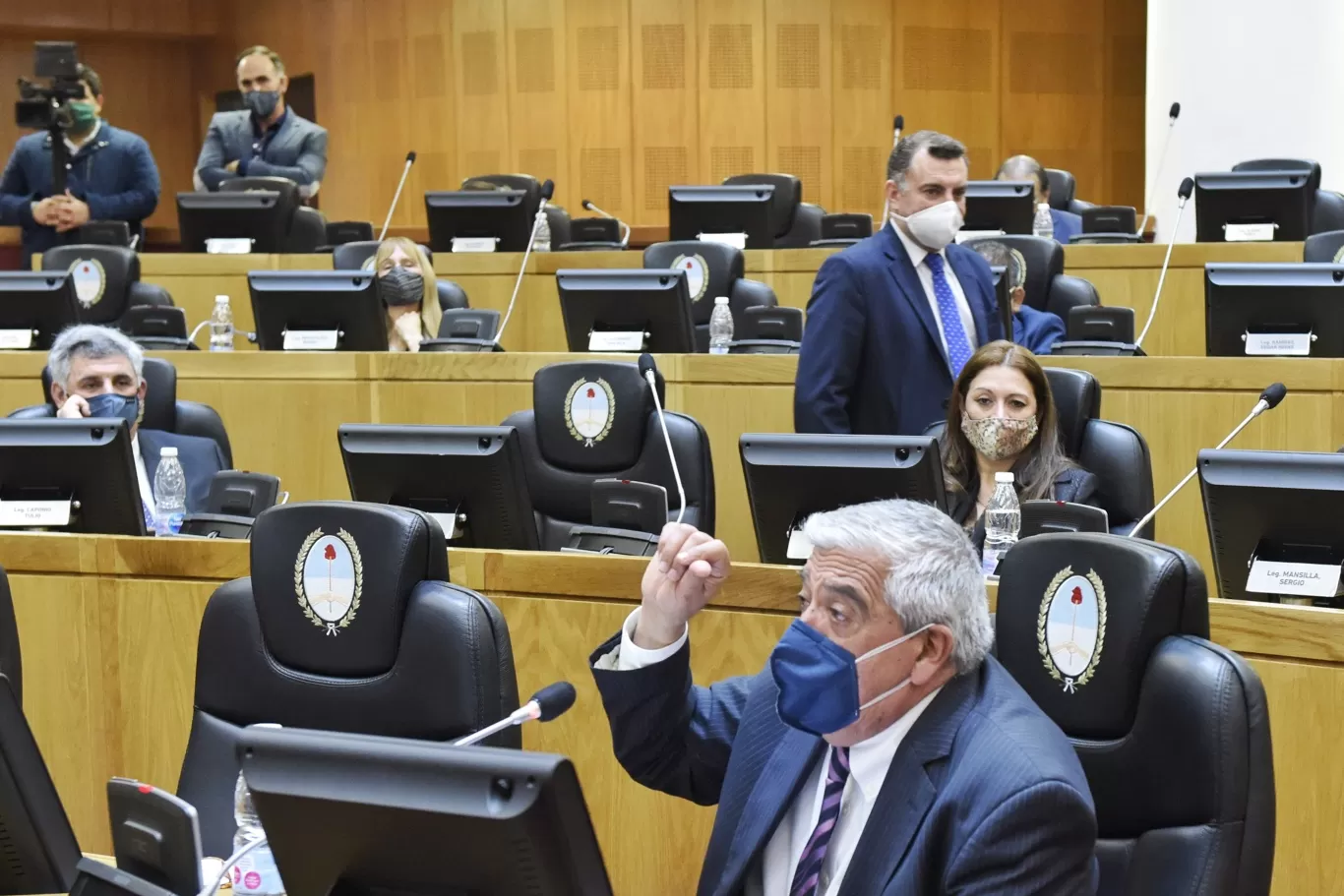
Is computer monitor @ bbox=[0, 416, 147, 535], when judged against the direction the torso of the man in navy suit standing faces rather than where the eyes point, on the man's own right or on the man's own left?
on the man's own right

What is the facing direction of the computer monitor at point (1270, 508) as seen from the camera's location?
facing away from the viewer

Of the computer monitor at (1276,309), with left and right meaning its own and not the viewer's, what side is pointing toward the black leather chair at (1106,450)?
back

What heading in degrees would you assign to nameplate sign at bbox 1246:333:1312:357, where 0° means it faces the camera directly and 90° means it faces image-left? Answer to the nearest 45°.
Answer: approximately 0°

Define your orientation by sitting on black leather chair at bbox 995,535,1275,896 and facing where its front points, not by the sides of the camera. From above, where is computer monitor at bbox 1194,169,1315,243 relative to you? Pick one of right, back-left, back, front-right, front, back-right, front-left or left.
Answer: back-right

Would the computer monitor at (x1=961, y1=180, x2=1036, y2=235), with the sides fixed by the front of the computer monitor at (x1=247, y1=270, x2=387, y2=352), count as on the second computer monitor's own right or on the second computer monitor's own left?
on the second computer monitor's own right

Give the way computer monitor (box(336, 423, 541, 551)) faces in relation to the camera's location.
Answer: facing away from the viewer

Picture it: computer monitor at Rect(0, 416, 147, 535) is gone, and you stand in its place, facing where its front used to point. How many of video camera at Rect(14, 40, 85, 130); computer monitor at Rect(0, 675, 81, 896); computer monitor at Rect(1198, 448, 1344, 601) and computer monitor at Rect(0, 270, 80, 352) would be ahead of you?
2

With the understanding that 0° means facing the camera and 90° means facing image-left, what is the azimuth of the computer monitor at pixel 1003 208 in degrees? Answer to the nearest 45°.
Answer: approximately 180°

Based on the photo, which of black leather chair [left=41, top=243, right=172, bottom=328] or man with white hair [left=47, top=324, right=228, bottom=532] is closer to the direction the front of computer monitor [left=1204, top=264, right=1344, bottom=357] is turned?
the black leather chair

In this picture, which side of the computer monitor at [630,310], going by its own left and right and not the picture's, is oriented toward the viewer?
back

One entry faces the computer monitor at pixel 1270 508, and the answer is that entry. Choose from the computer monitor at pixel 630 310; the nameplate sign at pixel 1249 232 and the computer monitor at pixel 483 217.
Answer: the nameplate sign

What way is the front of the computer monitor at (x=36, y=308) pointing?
away from the camera

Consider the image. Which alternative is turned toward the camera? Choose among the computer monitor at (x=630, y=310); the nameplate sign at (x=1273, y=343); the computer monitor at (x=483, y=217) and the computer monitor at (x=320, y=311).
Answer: the nameplate sign

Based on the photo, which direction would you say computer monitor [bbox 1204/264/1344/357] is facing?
away from the camera
